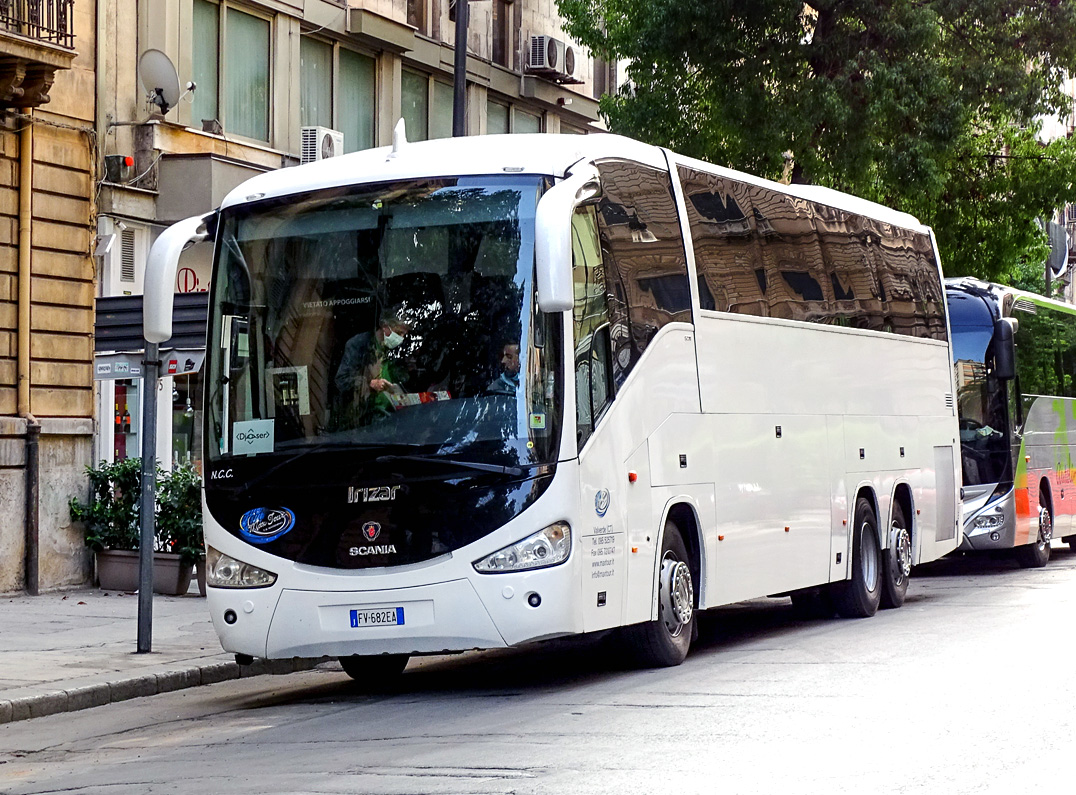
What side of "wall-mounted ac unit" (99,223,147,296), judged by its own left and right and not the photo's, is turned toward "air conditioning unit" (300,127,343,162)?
left

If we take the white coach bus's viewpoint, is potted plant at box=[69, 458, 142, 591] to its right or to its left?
on its right

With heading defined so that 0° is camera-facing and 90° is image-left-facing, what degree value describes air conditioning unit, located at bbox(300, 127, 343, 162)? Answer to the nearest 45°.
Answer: approximately 315°

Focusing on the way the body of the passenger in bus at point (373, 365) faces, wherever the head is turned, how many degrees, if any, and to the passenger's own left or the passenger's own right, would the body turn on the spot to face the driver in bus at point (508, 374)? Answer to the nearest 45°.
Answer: approximately 45° to the passenger's own left

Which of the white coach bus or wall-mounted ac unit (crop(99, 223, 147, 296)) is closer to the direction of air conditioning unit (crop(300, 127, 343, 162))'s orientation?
the white coach bus

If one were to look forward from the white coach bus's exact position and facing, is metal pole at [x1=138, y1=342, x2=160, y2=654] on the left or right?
on its right

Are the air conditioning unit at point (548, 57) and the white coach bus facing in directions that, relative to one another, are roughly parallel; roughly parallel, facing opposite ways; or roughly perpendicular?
roughly perpendicular
